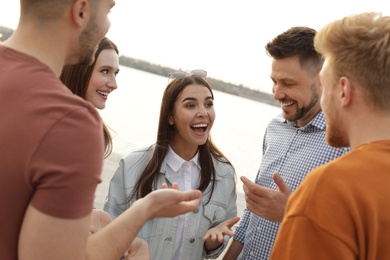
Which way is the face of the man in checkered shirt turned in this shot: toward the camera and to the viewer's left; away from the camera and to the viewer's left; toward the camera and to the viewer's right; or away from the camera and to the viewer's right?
toward the camera and to the viewer's left

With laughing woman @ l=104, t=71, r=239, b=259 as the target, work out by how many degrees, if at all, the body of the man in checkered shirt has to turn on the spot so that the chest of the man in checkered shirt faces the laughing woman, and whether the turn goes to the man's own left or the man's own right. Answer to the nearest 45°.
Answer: approximately 45° to the man's own right

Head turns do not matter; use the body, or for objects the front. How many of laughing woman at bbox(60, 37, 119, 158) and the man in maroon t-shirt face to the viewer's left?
0

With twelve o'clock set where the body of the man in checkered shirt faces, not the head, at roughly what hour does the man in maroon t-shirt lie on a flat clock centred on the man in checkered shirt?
The man in maroon t-shirt is roughly at 11 o'clock from the man in checkered shirt.

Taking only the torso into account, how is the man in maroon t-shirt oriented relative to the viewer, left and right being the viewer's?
facing away from the viewer and to the right of the viewer

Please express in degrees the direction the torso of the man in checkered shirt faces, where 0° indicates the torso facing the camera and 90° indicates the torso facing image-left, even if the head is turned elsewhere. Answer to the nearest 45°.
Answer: approximately 45°

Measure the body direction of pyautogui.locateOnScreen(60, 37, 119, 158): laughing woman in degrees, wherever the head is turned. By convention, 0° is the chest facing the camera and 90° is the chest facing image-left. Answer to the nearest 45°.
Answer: approximately 315°

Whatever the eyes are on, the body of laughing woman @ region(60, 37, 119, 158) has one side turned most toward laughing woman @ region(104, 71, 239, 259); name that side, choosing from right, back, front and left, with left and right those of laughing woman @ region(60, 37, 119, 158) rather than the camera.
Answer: front

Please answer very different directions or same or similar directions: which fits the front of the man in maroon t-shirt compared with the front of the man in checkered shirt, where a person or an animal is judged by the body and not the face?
very different directions

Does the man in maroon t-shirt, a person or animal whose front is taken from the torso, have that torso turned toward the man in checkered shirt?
yes

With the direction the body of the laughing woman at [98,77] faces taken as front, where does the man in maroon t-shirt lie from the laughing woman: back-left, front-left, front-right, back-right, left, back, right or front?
front-right

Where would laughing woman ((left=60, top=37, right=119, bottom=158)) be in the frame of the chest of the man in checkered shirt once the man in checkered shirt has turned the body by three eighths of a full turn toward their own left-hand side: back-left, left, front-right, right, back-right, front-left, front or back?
back
